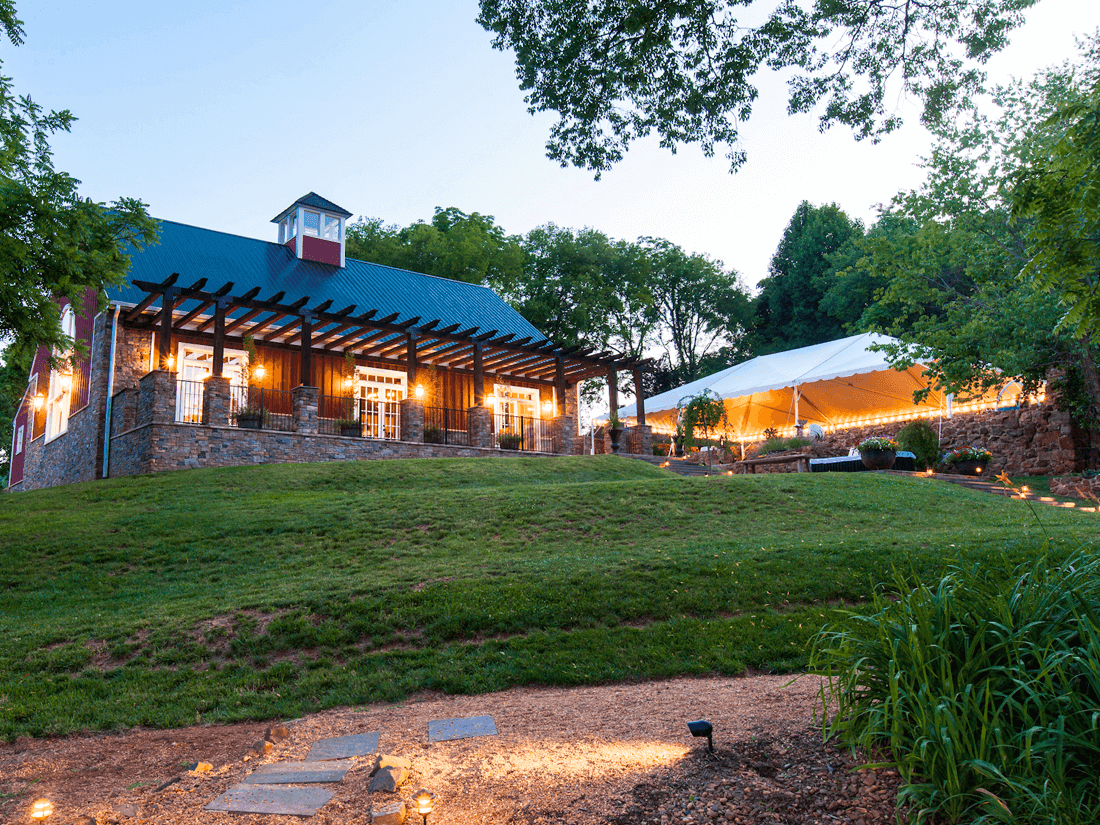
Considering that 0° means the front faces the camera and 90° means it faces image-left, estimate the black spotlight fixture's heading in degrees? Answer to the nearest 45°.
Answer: approximately 90°

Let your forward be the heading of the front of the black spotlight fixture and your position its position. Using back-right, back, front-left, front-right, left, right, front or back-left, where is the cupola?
front-right

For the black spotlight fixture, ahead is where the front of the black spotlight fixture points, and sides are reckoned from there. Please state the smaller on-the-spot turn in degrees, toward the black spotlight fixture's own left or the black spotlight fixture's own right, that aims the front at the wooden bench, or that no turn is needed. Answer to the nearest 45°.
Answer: approximately 90° to the black spotlight fixture's own right

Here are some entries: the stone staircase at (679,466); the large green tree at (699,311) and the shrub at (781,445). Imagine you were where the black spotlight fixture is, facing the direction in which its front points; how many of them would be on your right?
3

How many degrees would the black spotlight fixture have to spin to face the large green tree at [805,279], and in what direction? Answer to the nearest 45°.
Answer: approximately 90° to its right

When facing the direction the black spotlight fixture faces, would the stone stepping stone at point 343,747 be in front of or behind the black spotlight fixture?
in front

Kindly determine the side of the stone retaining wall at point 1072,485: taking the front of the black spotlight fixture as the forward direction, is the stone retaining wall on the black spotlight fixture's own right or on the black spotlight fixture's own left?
on the black spotlight fixture's own right

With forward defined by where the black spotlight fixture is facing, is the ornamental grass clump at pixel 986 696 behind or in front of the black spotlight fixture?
behind

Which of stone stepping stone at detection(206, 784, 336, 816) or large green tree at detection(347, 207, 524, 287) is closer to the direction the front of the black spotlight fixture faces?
the stone stepping stone

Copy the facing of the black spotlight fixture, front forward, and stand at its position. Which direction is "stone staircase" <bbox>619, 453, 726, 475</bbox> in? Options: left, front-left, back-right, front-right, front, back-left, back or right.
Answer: right

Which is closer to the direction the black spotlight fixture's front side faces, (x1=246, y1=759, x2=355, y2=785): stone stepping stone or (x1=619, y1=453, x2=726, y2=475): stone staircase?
the stone stepping stone

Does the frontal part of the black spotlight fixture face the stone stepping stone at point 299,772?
yes
